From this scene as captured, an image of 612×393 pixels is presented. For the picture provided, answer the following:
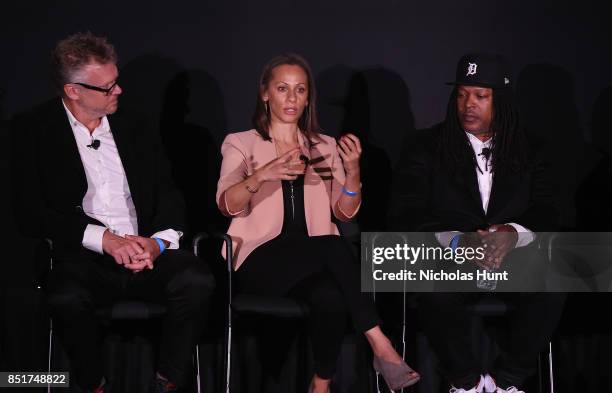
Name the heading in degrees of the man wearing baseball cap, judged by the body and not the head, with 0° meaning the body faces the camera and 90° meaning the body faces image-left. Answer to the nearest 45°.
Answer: approximately 0°

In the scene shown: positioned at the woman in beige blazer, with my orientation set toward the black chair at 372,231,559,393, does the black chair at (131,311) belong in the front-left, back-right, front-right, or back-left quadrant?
back-right

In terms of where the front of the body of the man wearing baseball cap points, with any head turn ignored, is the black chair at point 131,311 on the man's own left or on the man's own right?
on the man's own right

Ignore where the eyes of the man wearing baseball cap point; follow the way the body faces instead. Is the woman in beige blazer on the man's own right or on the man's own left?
on the man's own right

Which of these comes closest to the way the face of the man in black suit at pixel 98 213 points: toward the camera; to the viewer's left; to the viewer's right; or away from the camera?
to the viewer's right

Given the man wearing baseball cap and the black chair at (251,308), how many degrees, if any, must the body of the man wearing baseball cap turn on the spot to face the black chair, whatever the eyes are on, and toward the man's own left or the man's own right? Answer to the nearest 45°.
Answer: approximately 45° to the man's own right

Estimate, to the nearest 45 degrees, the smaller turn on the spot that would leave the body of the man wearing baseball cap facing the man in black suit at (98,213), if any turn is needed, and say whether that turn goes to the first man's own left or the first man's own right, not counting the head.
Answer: approximately 45° to the first man's own right
